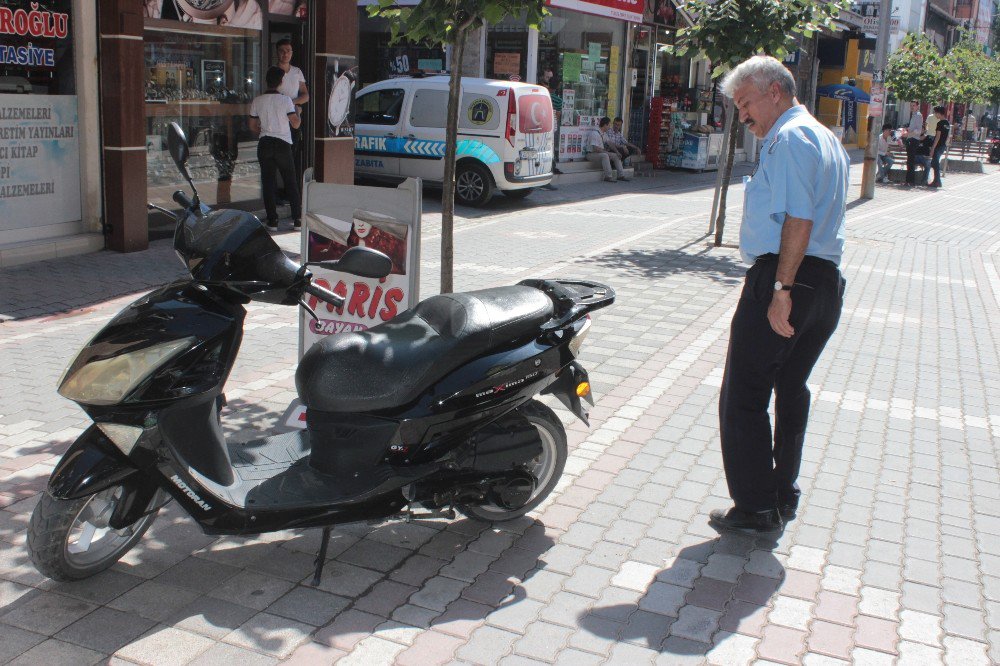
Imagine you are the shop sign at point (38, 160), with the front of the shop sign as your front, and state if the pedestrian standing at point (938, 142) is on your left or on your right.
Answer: on your left

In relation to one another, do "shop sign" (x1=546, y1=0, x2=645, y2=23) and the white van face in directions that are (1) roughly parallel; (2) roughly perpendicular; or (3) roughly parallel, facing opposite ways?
roughly parallel, facing opposite ways

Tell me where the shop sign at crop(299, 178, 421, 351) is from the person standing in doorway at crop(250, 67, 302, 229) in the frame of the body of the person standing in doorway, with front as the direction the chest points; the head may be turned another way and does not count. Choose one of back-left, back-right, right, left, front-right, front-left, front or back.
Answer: back

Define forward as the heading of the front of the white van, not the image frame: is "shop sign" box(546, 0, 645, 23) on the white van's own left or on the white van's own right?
on the white van's own right

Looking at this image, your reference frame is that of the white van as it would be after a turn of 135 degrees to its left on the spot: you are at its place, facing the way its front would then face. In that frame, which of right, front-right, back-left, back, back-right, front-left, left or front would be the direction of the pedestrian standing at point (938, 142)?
back-left

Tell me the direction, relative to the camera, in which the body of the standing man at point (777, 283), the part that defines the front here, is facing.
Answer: to the viewer's left

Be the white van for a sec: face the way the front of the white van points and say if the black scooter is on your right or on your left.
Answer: on your left

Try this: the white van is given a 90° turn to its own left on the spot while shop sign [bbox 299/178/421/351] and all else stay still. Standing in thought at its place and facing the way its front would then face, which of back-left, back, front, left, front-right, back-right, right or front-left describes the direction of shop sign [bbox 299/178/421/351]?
front-left

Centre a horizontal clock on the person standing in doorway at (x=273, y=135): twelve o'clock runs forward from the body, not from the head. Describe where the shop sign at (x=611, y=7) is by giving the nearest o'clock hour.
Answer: The shop sign is roughly at 1 o'clock from the person standing in doorway.

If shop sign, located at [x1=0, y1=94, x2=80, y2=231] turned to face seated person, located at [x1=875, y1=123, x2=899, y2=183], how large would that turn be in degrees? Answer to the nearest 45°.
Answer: approximately 90° to its left

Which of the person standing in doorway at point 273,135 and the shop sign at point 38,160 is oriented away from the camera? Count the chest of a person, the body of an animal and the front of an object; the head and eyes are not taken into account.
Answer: the person standing in doorway

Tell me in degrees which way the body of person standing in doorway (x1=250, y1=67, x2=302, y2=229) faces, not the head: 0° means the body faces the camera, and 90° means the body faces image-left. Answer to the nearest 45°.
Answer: approximately 180°

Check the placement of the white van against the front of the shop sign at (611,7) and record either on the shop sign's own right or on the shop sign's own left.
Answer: on the shop sign's own right

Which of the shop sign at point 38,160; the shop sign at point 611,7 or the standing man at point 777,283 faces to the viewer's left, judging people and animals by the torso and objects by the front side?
the standing man

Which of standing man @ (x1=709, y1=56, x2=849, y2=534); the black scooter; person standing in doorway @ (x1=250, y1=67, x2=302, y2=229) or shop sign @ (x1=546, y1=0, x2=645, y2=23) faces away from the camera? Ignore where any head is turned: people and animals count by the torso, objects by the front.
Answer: the person standing in doorway
